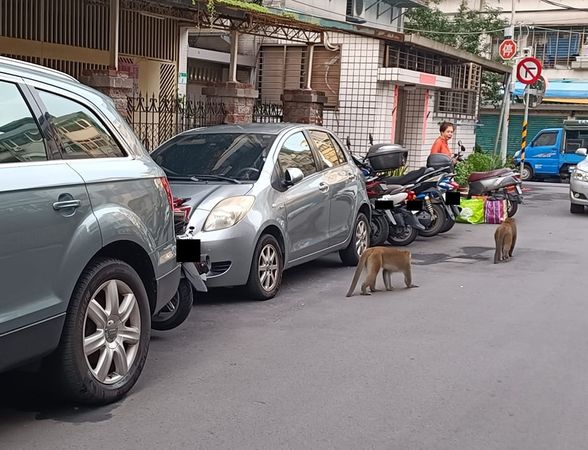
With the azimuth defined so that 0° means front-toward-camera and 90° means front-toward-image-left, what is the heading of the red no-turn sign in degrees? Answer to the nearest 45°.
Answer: approximately 0°

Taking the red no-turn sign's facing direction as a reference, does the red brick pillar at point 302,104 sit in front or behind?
in front

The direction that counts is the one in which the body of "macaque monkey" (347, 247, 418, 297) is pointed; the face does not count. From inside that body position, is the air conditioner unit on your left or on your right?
on your left

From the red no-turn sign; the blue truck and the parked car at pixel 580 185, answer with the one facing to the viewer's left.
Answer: the blue truck

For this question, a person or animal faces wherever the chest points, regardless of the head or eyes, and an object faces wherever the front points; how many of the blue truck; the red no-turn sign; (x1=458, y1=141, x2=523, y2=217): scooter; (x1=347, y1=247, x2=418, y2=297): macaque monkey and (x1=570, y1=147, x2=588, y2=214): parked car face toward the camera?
2

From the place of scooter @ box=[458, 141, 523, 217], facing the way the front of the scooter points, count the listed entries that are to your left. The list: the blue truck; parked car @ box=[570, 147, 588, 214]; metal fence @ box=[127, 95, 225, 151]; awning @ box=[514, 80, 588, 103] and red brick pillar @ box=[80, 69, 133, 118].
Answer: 2

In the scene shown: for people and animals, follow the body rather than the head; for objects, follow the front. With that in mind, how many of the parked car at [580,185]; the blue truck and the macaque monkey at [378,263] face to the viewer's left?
1

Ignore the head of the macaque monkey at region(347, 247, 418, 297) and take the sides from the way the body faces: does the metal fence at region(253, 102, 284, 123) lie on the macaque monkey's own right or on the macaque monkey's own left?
on the macaque monkey's own left

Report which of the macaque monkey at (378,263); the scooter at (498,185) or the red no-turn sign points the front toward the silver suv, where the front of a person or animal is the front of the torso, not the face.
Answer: the red no-turn sign

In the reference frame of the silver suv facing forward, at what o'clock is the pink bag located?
The pink bag is roughly at 6 o'clock from the silver suv.

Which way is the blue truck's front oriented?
to the viewer's left

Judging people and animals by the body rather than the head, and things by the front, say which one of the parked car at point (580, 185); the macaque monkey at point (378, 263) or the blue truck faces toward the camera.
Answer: the parked car

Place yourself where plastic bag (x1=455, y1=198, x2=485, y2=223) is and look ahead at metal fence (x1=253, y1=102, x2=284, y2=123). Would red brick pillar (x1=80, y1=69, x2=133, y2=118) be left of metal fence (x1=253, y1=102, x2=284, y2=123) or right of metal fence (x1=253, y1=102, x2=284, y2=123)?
left
